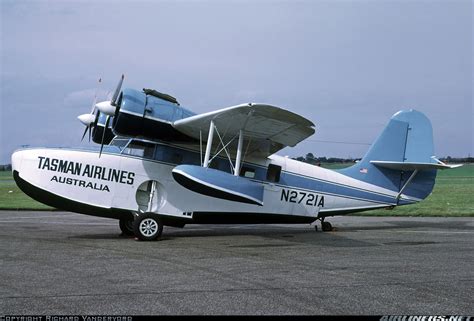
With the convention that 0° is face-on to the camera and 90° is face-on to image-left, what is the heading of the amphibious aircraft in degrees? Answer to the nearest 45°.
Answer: approximately 90°
